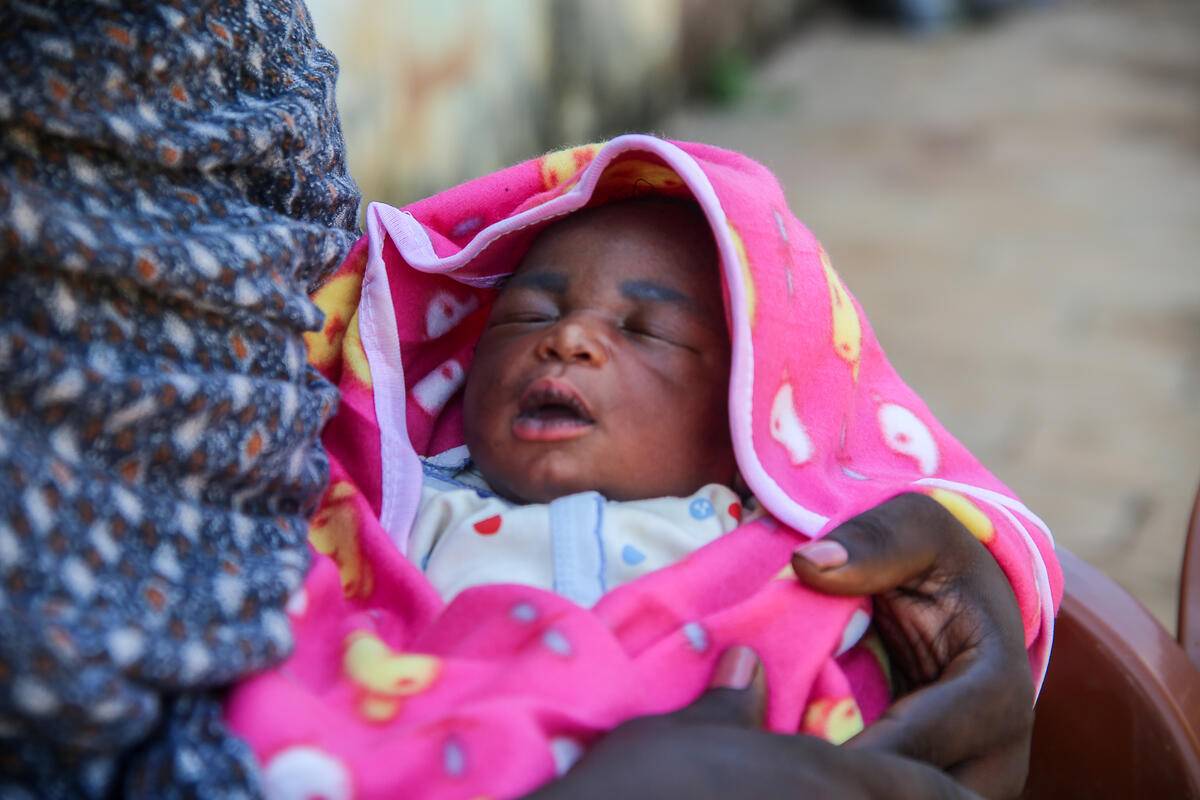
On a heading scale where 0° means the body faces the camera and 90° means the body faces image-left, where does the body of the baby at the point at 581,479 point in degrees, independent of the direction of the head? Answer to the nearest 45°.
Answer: approximately 0°

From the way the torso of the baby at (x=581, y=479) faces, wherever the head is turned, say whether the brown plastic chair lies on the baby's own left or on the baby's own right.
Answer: on the baby's own left

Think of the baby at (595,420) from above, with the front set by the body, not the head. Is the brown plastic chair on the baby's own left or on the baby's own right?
on the baby's own left
